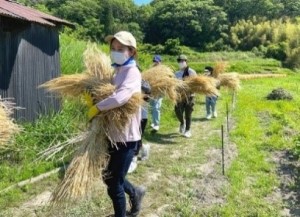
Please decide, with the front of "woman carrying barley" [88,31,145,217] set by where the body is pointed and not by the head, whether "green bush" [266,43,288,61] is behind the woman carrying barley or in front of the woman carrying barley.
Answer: behind

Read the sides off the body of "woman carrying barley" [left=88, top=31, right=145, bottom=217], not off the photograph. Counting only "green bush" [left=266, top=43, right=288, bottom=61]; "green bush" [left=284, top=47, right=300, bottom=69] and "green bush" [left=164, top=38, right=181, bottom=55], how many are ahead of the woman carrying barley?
0

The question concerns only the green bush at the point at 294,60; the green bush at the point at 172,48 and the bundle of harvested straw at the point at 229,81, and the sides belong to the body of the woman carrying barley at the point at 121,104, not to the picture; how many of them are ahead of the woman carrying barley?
0

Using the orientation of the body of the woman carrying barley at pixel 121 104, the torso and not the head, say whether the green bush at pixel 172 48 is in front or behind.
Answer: behind

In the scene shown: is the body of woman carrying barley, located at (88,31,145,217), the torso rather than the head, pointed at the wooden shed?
no

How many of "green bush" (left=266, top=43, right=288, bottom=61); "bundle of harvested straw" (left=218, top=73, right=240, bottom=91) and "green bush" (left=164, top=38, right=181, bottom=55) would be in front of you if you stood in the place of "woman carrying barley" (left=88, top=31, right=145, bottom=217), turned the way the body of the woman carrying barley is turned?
0

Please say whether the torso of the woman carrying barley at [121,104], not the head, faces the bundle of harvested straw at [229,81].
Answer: no

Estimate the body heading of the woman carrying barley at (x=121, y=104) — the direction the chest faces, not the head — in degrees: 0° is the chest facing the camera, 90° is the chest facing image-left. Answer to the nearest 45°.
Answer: approximately 45°

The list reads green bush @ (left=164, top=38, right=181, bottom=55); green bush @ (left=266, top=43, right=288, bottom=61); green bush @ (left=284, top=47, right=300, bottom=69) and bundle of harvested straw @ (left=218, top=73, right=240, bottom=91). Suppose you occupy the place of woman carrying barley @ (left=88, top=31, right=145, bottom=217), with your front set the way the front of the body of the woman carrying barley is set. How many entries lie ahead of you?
0

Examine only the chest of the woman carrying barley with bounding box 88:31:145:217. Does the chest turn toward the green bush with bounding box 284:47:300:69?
no

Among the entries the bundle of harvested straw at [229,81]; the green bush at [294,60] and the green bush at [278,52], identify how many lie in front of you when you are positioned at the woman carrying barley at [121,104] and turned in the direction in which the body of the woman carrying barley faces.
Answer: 0
